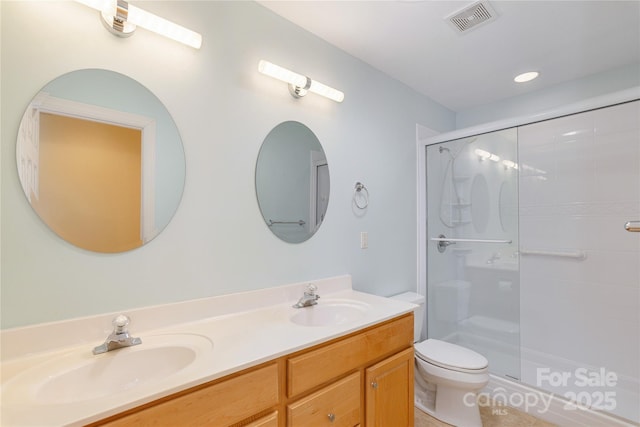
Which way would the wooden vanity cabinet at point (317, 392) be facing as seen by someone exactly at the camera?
facing the viewer and to the right of the viewer

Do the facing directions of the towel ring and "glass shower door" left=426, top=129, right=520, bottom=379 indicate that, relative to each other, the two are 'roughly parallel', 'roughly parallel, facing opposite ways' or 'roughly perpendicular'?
roughly perpendicular

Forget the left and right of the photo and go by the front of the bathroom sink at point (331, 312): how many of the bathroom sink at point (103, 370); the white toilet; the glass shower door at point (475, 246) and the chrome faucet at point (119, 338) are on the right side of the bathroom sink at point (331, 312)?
2

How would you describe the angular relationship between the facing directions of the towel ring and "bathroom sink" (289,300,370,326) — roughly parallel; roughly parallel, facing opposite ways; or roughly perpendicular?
roughly parallel

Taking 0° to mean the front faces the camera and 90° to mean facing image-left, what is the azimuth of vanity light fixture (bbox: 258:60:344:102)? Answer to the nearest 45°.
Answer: approximately 315°

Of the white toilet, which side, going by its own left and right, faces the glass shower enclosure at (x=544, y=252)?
left

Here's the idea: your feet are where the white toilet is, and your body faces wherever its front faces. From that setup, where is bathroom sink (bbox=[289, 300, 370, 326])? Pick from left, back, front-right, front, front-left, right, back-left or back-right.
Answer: right

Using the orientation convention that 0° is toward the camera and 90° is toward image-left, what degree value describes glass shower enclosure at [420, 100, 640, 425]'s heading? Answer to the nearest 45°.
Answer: approximately 45°

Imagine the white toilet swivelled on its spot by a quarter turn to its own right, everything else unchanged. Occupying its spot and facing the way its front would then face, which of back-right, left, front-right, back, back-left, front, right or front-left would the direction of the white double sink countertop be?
front
